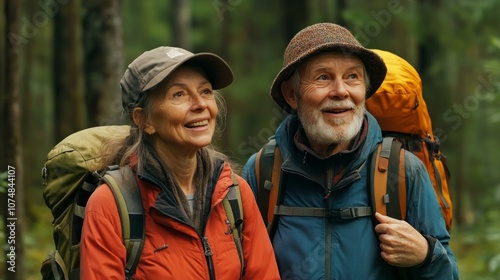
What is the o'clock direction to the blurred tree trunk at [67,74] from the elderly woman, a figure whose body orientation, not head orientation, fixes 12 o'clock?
The blurred tree trunk is roughly at 7 o'clock from the elderly woman.

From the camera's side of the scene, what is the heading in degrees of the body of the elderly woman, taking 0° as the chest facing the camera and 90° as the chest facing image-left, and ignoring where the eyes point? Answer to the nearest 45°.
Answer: approximately 315°

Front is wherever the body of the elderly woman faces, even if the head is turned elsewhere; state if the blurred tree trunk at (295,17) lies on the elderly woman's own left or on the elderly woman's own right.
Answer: on the elderly woman's own left

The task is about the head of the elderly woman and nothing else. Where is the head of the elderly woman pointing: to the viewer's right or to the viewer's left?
to the viewer's right

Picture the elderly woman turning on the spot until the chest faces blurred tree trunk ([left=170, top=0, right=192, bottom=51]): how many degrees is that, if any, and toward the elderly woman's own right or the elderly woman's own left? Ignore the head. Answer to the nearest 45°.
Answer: approximately 135° to the elderly woman's own left

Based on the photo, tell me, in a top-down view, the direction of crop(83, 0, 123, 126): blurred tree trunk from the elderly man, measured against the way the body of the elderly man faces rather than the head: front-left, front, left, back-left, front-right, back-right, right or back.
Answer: back-right

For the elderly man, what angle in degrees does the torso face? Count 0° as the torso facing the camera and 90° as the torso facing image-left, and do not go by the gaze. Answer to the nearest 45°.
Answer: approximately 0°

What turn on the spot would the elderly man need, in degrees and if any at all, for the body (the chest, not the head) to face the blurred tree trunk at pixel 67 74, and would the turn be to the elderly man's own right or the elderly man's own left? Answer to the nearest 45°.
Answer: approximately 135° to the elderly man's own right

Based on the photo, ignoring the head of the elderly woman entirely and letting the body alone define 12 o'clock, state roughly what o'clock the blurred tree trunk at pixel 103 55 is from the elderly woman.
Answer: The blurred tree trunk is roughly at 7 o'clock from the elderly woman.
